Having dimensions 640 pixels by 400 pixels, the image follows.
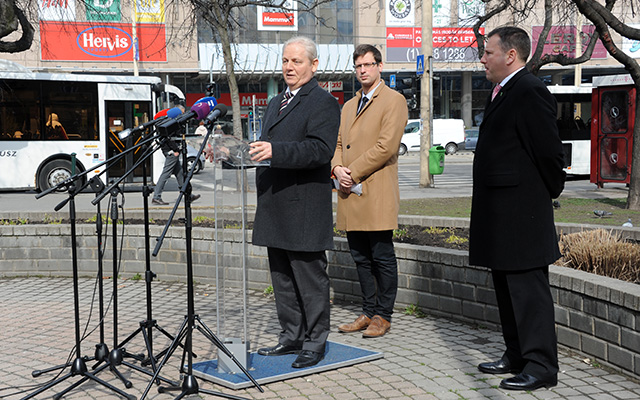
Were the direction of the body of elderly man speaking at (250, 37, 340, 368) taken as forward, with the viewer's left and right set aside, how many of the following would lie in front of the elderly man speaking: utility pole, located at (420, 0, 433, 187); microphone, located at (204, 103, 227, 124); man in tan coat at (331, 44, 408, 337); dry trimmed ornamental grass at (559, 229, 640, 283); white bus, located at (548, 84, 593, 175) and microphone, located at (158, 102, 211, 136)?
2

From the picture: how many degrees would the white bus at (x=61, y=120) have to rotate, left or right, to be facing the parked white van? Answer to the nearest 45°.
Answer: approximately 45° to its left

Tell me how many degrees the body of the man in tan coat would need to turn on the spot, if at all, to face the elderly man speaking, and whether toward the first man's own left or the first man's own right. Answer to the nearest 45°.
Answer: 0° — they already face them

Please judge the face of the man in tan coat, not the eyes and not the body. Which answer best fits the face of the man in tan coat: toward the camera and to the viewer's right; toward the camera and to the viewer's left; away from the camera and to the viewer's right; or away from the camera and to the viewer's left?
toward the camera and to the viewer's left

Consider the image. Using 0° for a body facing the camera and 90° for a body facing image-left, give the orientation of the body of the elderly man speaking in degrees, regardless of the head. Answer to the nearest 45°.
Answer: approximately 45°

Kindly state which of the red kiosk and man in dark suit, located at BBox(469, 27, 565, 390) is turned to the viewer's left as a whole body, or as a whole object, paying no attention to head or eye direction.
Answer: the man in dark suit

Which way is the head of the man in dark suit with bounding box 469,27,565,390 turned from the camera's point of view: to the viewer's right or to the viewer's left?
to the viewer's left

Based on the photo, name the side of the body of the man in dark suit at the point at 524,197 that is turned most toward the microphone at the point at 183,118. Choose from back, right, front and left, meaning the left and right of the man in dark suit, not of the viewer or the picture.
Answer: front

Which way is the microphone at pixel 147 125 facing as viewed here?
to the viewer's right

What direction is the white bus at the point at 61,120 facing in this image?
to the viewer's right
